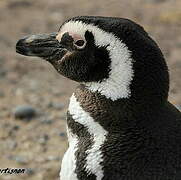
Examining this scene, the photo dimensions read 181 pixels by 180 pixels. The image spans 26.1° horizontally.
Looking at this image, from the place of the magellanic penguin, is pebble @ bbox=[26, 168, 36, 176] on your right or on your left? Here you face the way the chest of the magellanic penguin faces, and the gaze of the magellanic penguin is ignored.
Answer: on your right

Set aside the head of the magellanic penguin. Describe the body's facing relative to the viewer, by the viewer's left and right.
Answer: facing to the left of the viewer

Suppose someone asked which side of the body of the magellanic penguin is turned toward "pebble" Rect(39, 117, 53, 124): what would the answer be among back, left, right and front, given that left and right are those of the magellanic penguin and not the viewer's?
right

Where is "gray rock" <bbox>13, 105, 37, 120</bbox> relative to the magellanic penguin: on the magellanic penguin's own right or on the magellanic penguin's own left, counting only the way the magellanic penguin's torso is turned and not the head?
on the magellanic penguin's own right

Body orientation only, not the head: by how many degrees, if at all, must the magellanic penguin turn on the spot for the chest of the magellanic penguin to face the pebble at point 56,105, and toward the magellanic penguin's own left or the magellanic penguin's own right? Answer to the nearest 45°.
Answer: approximately 90° to the magellanic penguin's own right
